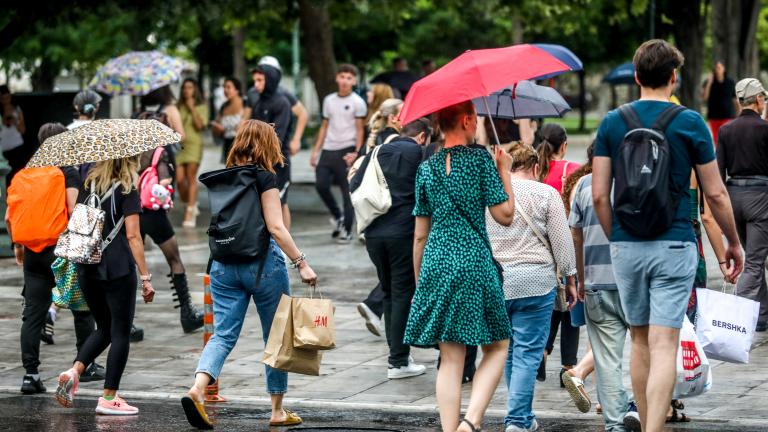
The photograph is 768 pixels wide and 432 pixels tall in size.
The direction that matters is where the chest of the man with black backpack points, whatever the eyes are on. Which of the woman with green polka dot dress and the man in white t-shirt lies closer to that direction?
the man in white t-shirt

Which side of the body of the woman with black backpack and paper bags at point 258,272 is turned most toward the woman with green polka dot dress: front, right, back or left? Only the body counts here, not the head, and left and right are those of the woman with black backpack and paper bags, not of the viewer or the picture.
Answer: right

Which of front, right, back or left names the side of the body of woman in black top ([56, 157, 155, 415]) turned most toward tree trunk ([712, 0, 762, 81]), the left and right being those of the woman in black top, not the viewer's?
front

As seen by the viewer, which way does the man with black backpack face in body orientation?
away from the camera

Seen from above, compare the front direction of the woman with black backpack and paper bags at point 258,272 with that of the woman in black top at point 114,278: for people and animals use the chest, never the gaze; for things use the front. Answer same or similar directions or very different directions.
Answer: same or similar directions

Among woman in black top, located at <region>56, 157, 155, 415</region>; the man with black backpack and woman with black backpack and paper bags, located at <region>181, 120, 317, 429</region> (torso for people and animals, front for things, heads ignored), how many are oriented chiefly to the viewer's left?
0

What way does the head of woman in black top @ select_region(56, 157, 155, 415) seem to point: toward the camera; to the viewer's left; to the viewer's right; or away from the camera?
away from the camera

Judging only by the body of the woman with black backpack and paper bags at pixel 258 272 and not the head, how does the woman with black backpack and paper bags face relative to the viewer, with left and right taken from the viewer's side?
facing away from the viewer and to the right of the viewer

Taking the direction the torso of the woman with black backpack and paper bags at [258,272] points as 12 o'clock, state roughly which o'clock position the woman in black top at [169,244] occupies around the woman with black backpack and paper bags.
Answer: The woman in black top is roughly at 10 o'clock from the woman with black backpack and paper bags.

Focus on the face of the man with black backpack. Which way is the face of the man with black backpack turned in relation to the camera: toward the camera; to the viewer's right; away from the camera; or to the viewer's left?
away from the camera

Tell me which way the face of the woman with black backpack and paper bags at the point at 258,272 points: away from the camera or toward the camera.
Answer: away from the camera

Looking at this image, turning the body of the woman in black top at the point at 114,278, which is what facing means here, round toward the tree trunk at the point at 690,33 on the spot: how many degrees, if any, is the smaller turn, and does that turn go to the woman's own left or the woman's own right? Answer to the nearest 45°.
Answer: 0° — they already face it

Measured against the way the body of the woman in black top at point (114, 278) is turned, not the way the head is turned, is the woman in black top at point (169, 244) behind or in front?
in front

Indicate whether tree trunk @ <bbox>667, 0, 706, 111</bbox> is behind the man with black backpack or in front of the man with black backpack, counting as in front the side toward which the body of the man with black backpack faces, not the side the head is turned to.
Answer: in front

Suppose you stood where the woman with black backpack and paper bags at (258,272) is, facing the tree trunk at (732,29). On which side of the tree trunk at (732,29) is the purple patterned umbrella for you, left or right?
left
